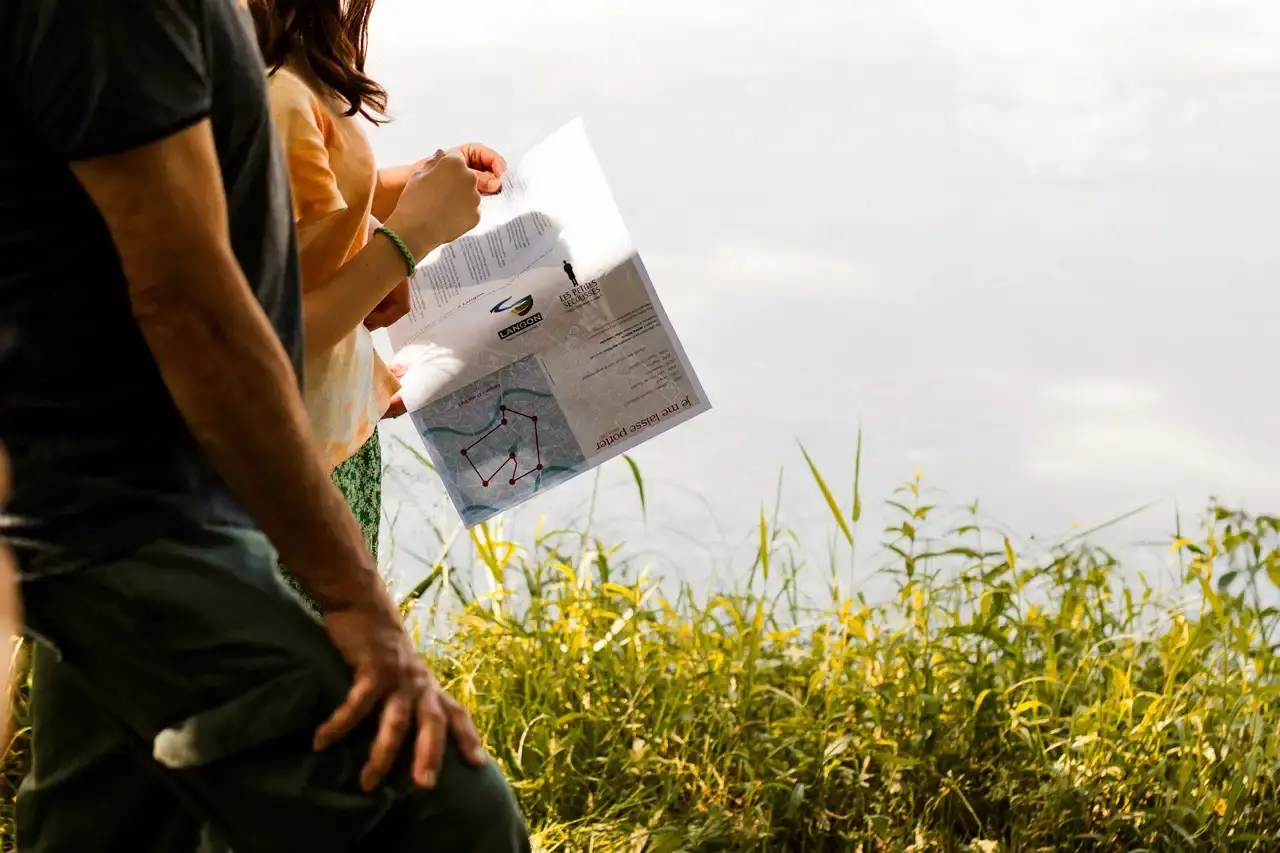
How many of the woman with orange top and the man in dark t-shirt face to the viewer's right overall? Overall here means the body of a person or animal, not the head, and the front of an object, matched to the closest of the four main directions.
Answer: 2

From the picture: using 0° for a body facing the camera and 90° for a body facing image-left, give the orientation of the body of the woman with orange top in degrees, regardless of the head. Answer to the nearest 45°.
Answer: approximately 270°

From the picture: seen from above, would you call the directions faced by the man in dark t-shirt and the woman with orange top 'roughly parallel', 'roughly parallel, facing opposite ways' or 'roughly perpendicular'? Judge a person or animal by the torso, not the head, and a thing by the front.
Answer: roughly parallel

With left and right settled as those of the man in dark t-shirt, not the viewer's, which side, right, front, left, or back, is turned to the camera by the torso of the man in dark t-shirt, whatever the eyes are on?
right

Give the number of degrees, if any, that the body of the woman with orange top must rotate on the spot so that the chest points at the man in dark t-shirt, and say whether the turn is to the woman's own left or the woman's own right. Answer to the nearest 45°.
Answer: approximately 90° to the woman's own right

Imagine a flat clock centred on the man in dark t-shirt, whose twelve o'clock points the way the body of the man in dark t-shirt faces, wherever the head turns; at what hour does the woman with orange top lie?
The woman with orange top is roughly at 10 o'clock from the man in dark t-shirt.
